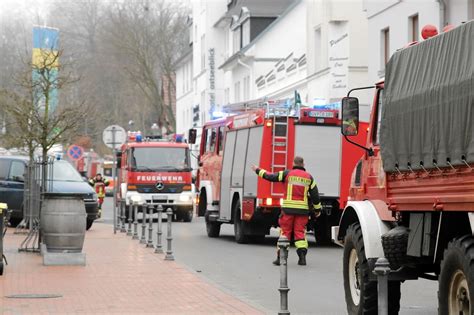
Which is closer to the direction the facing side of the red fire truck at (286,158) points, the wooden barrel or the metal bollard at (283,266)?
the wooden barrel

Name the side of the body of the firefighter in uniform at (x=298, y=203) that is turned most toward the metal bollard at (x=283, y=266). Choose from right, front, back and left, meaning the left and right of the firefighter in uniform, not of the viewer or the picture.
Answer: back

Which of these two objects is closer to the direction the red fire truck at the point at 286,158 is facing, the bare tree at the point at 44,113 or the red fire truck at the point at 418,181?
the bare tree

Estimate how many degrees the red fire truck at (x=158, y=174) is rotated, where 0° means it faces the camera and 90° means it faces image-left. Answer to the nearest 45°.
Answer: approximately 0°

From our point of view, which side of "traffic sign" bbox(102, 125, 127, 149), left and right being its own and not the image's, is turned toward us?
back

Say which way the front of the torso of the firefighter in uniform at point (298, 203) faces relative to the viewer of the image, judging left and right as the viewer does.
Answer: facing away from the viewer

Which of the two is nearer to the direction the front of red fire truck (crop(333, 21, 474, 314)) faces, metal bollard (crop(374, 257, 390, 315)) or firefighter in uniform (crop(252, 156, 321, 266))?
the firefighter in uniform

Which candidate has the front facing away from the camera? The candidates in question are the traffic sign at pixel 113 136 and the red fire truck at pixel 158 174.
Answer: the traffic sign
